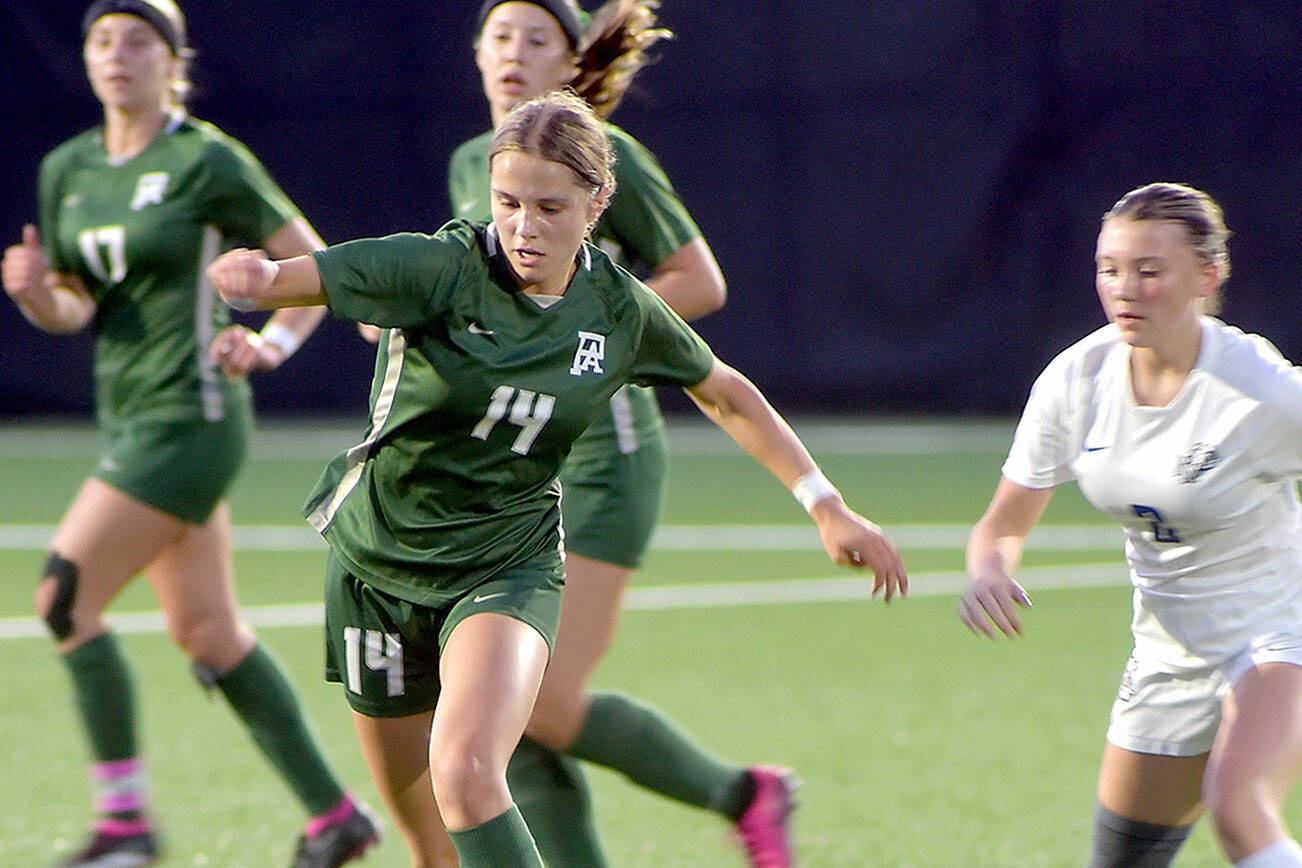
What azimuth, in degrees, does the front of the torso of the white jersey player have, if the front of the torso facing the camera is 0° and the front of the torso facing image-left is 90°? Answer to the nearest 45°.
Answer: approximately 45°

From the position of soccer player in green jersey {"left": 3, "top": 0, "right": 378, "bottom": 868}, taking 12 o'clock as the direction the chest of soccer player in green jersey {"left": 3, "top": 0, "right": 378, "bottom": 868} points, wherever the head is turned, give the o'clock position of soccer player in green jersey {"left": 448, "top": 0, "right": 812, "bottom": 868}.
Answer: soccer player in green jersey {"left": 448, "top": 0, "right": 812, "bottom": 868} is roughly at 9 o'clock from soccer player in green jersey {"left": 3, "top": 0, "right": 378, "bottom": 868}.

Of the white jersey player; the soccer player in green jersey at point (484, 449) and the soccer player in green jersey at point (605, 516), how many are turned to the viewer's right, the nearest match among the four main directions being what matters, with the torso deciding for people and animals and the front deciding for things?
0

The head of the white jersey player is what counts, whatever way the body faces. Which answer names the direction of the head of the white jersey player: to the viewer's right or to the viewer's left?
to the viewer's left

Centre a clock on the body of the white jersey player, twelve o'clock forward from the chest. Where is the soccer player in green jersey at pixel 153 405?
The soccer player in green jersey is roughly at 2 o'clock from the white jersey player.

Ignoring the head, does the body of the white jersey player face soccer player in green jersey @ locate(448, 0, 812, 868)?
no

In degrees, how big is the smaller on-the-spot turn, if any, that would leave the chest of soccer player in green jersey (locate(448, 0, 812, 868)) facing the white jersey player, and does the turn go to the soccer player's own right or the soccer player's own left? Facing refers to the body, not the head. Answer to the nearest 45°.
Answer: approximately 90° to the soccer player's own left

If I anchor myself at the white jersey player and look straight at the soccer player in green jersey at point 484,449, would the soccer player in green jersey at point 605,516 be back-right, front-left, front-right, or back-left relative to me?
front-right

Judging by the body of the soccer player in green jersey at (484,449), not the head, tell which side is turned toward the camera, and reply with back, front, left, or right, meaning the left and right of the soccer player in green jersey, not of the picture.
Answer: front

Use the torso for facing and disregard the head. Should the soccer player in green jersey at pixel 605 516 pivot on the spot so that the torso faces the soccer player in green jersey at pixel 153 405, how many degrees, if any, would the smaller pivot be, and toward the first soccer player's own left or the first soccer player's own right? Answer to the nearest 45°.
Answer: approximately 90° to the first soccer player's own right

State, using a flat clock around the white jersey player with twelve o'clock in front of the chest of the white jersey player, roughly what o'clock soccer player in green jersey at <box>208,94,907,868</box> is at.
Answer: The soccer player in green jersey is roughly at 1 o'clock from the white jersey player.

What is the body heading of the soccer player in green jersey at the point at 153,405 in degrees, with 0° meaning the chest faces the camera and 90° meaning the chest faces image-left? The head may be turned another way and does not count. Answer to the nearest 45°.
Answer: approximately 45°

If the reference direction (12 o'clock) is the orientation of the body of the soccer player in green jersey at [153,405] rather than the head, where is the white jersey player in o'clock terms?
The white jersey player is roughly at 9 o'clock from the soccer player in green jersey.
